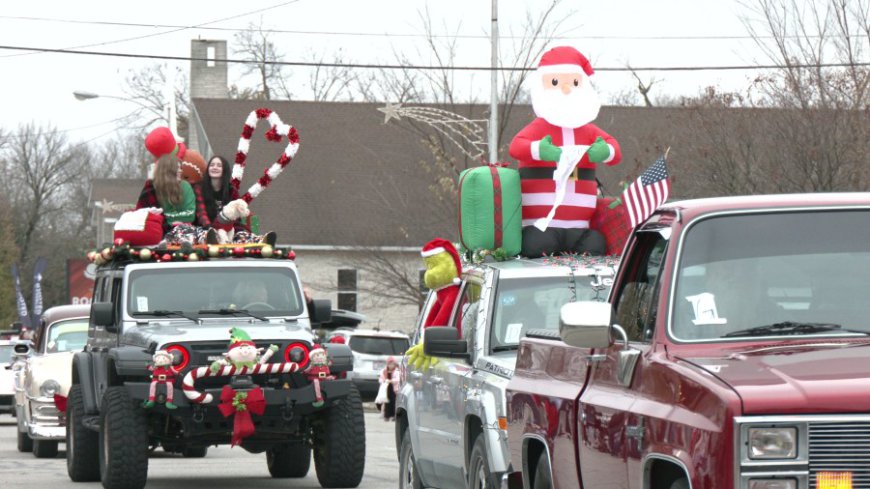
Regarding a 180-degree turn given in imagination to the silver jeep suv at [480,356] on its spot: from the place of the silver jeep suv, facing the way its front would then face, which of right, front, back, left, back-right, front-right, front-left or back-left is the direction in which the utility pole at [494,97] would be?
front-right

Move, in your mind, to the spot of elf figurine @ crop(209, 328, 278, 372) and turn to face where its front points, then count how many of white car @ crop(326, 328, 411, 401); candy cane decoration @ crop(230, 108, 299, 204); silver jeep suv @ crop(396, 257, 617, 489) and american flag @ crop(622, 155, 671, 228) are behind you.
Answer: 2

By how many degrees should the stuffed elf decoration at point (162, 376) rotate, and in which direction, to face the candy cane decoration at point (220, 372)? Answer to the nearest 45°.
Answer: approximately 90° to its left

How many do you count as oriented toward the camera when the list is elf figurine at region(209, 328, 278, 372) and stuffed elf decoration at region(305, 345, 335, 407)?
2

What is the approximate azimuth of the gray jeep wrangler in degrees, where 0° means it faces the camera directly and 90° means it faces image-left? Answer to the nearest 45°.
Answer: approximately 0°
